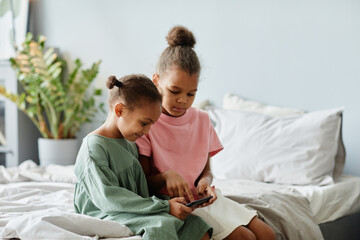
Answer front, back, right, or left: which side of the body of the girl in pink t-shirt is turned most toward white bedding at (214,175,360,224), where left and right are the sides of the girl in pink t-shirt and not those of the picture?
left

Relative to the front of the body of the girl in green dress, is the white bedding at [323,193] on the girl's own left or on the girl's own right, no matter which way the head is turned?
on the girl's own left

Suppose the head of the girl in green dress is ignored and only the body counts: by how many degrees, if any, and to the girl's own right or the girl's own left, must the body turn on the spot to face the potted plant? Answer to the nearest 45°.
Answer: approximately 135° to the girl's own left

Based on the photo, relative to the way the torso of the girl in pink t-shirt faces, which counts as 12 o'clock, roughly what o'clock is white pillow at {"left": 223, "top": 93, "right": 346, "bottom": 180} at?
The white pillow is roughly at 8 o'clock from the girl in pink t-shirt.

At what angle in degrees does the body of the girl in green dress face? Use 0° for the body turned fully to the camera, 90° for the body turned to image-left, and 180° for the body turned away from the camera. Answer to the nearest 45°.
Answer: approximately 315°

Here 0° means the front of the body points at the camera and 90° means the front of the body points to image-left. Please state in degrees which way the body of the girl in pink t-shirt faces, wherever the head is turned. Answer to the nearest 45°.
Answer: approximately 315°
